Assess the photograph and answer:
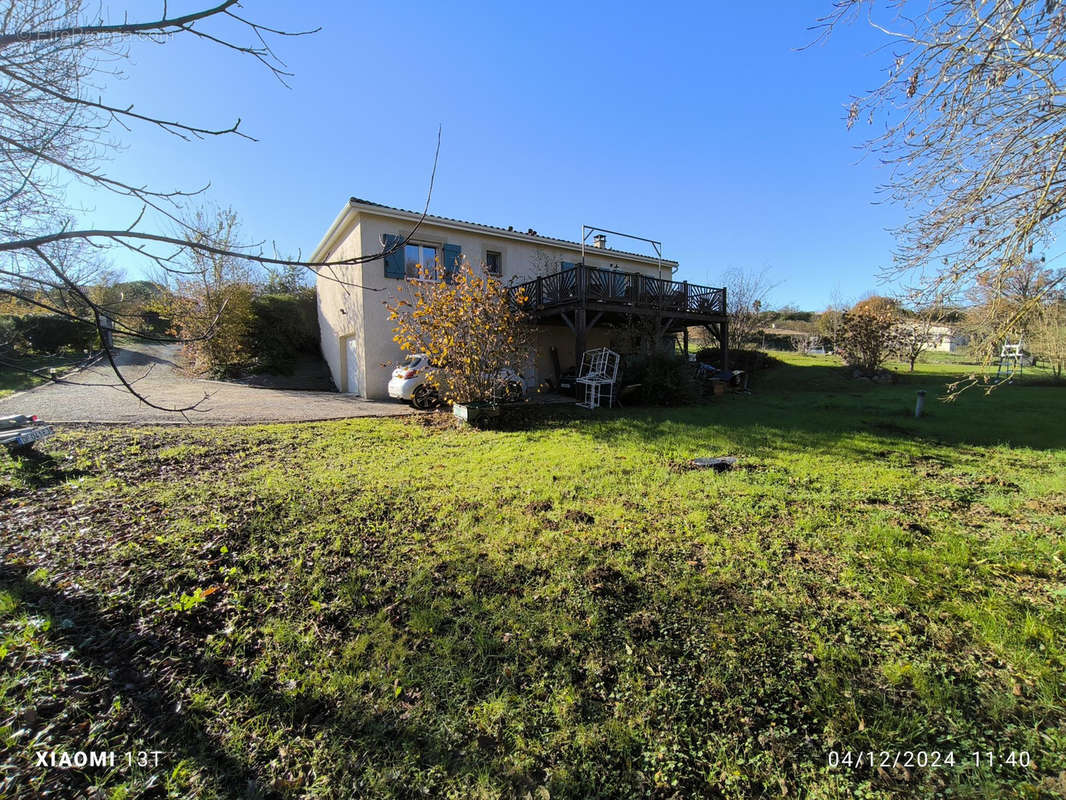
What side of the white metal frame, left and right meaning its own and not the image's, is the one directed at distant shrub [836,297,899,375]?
back

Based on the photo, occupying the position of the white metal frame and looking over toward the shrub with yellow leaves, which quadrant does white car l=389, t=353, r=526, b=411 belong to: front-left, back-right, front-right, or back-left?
front-right

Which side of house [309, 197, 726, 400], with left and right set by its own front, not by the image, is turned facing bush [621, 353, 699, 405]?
front

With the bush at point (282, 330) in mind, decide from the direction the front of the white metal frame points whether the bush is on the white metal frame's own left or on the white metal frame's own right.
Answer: on the white metal frame's own right

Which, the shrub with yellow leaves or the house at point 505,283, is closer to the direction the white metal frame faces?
the shrub with yellow leaves

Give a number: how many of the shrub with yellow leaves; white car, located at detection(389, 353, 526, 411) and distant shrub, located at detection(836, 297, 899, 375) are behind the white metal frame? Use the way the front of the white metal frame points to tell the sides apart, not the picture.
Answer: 1

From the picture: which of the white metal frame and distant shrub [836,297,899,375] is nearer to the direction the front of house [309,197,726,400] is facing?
the white metal frame

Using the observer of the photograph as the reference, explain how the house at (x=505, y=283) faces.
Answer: facing the viewer and to the right of the viewer

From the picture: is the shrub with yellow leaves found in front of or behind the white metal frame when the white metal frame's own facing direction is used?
in front

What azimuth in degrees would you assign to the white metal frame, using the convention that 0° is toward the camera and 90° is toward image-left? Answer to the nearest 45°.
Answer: approximately 45°

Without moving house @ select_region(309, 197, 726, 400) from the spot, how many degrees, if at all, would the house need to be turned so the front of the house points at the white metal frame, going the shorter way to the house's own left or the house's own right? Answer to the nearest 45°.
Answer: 0° — it already faces it
